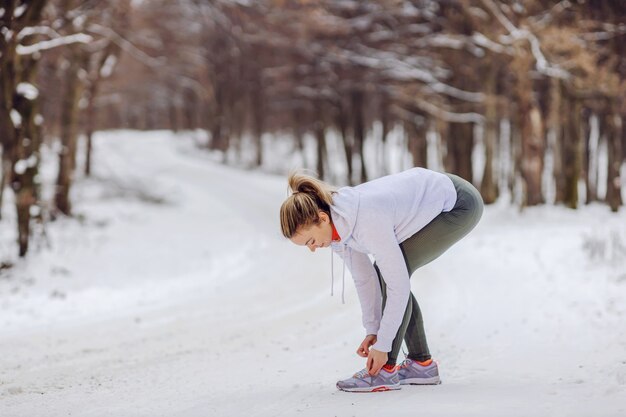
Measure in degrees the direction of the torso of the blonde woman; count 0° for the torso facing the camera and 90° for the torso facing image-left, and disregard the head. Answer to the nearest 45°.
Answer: approximately 90°

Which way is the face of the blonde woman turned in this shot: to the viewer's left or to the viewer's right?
to the viewer's left
